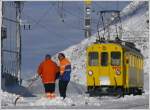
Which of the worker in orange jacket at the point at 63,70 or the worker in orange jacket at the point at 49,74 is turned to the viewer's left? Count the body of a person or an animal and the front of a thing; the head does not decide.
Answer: the worker in orange jacket at the point at 63,70

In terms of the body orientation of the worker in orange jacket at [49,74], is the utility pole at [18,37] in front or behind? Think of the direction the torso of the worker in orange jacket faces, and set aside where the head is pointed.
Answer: in front

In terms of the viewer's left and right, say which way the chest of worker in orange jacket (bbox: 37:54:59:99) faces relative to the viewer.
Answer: facing away from the viewer

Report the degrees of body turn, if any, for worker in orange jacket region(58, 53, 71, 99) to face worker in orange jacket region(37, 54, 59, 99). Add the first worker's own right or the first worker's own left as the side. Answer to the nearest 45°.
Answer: approximately 45° to the first worker's own right

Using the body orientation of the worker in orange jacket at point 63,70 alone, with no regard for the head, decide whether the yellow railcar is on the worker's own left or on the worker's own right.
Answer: on the worker's own right

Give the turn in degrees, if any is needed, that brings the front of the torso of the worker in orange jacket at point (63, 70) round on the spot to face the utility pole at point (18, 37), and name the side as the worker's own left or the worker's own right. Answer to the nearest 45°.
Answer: approximately 90° to the worker's own right

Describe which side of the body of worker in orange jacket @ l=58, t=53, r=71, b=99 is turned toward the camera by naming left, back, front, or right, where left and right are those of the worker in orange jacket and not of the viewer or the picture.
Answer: left
